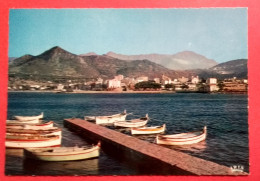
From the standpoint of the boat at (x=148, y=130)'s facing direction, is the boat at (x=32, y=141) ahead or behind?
behind

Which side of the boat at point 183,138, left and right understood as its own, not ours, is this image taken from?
right

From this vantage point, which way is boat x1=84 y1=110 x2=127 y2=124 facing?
to the viewer's right

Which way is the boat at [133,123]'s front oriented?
to the viewer's right
